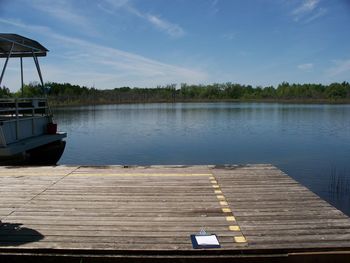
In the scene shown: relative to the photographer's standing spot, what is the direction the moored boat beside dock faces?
facing away from the viewer and to the right of the viewer

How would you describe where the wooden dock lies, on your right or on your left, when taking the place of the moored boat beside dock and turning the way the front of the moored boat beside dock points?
on your right

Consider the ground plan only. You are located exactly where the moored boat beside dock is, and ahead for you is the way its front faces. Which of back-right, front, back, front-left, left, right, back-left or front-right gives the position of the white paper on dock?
back-right
